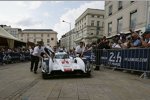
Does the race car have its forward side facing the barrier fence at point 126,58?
no

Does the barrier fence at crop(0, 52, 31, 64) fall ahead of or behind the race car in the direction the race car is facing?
behind

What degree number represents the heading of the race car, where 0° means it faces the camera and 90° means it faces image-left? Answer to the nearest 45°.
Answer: approximately 0°
